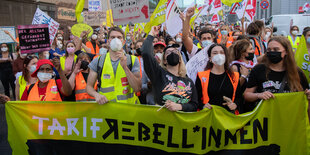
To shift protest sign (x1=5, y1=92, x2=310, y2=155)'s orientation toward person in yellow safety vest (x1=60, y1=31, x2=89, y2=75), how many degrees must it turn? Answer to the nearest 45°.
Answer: approximately 135° to its right

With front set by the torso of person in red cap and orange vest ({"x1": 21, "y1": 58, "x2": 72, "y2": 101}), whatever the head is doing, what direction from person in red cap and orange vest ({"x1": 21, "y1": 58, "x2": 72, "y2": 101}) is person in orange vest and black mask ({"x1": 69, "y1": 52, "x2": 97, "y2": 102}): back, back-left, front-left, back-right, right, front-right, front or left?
back-left

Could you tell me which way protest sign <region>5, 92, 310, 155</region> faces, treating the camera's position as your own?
facing the viewer

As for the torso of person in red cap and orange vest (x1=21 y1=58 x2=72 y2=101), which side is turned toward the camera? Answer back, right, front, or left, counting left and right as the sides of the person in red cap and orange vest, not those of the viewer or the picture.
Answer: front

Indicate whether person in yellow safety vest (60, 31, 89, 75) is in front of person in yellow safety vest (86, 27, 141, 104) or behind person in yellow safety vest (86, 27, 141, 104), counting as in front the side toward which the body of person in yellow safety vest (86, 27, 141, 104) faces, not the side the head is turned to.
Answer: behind
